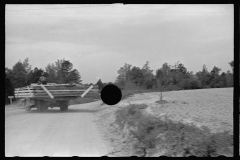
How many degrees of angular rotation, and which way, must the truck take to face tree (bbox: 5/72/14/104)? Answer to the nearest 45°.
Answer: approximately 45° to its right

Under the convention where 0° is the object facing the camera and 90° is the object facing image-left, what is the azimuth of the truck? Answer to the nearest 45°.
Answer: approximately 135°
